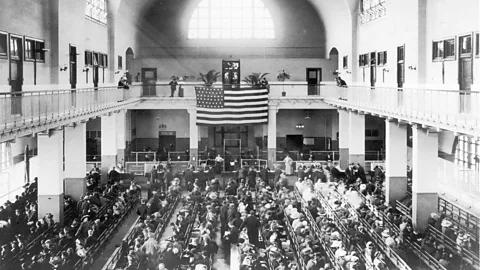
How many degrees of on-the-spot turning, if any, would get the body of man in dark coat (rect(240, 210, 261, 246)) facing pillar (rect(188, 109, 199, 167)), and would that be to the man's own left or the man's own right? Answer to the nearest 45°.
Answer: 0° — they already face it

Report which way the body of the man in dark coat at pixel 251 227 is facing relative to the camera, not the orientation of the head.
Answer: away from the camera

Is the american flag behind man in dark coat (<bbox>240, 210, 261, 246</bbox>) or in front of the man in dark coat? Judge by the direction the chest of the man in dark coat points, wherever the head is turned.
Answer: in front

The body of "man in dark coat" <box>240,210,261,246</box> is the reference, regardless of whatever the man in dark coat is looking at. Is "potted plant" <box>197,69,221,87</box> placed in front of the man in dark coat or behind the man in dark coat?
in front

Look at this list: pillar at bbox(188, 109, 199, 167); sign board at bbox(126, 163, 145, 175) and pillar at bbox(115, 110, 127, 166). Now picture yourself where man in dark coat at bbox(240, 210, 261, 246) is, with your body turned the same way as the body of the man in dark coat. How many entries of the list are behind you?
0
